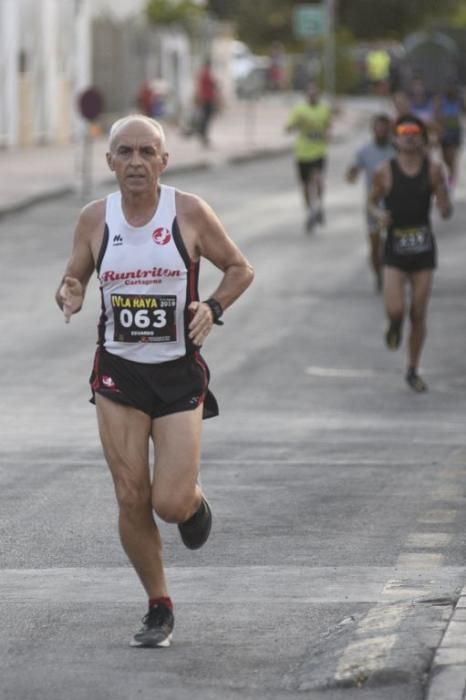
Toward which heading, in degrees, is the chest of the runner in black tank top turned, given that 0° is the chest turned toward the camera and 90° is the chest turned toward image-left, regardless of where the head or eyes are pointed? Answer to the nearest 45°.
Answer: approximately 0°

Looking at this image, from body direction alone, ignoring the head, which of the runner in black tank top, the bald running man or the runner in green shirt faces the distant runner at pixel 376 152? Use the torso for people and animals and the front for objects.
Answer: the runner in green shirt

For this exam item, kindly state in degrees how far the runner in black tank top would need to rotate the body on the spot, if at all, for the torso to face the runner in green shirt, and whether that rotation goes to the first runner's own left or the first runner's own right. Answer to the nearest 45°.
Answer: approximately 180°

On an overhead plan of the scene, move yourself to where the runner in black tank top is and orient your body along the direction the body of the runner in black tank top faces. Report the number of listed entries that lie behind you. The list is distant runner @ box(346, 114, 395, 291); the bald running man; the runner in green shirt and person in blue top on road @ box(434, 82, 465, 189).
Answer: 3

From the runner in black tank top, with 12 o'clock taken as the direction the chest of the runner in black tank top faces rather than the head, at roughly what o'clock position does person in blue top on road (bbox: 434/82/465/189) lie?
The person in blue top on road is roughly at 6 o'clock from the runner in black tank top.

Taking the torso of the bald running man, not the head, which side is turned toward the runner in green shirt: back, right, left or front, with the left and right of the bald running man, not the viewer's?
back

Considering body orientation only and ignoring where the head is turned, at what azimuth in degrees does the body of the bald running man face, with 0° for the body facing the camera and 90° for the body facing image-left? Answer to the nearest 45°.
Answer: approximately 0°

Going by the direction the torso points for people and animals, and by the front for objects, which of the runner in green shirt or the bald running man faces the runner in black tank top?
the runner in green shirt

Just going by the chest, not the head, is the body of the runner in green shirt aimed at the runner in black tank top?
yes
